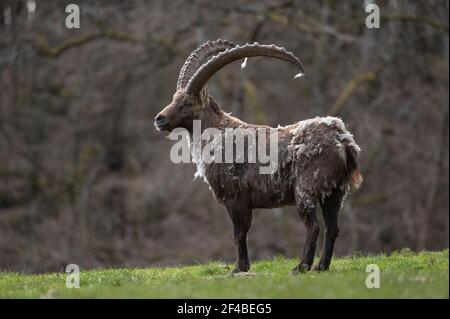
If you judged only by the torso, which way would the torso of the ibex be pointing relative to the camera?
to the viewer's left
